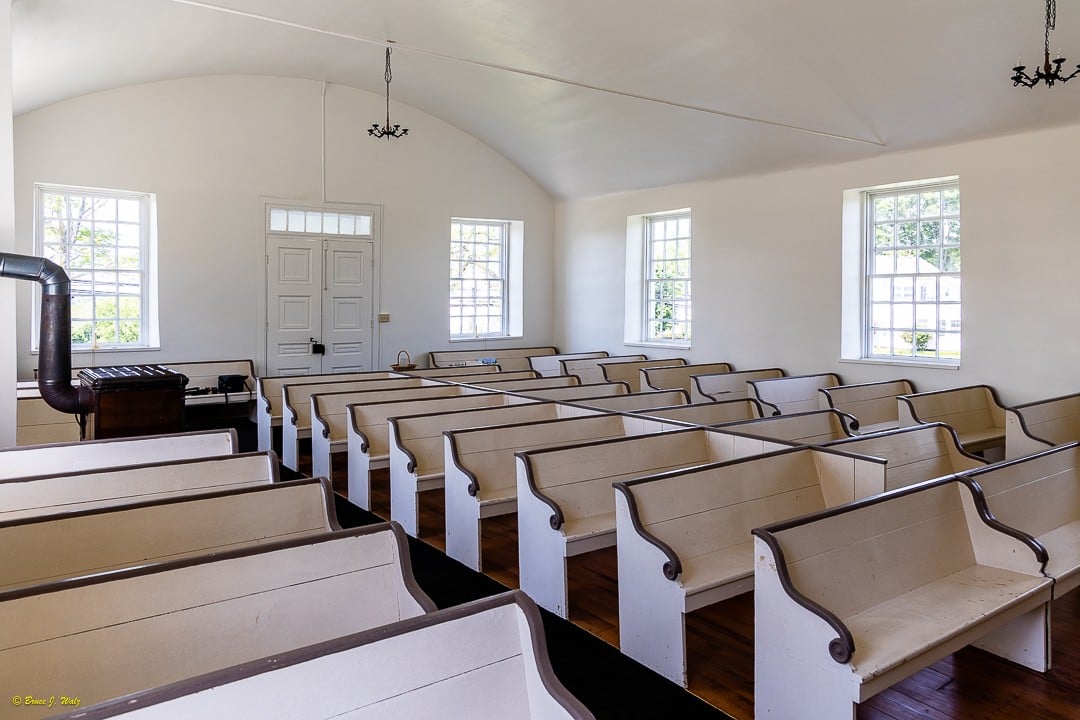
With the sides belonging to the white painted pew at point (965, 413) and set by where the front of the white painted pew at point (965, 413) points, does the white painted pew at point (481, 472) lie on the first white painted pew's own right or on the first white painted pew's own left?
on the first white painted pew's own right

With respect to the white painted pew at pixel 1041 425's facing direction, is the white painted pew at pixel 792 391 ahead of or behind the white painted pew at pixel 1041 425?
behind

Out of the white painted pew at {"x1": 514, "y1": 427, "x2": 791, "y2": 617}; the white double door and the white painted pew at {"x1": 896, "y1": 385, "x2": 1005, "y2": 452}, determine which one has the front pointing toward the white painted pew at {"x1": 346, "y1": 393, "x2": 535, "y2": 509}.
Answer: the white double door

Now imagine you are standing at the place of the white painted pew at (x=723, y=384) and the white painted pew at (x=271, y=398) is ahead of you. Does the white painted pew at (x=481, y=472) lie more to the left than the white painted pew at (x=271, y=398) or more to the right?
left

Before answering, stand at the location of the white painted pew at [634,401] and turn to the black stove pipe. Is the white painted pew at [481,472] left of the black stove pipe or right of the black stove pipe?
left

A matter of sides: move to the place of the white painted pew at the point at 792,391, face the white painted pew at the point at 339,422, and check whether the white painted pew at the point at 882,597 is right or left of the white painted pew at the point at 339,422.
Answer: left

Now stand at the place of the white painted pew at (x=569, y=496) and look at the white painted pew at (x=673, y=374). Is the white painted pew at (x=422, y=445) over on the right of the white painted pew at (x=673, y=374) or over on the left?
left

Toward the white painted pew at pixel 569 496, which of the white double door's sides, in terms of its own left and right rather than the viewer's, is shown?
front

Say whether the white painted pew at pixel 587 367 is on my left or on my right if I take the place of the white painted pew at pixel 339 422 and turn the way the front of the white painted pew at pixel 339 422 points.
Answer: on my left

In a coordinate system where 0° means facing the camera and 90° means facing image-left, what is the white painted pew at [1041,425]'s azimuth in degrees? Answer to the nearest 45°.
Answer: approximately 315°

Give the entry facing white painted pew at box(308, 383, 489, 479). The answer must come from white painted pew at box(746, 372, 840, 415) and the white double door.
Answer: the white double door

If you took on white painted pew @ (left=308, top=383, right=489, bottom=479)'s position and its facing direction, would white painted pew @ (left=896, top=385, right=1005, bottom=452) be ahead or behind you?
ahead

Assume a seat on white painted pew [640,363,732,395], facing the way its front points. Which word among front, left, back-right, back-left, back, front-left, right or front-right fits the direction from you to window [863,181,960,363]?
front-left

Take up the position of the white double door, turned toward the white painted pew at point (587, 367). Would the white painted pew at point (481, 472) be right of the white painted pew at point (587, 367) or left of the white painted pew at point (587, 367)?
right

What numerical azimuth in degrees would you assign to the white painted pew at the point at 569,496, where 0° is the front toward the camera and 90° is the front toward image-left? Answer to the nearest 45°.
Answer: approximately 315°
